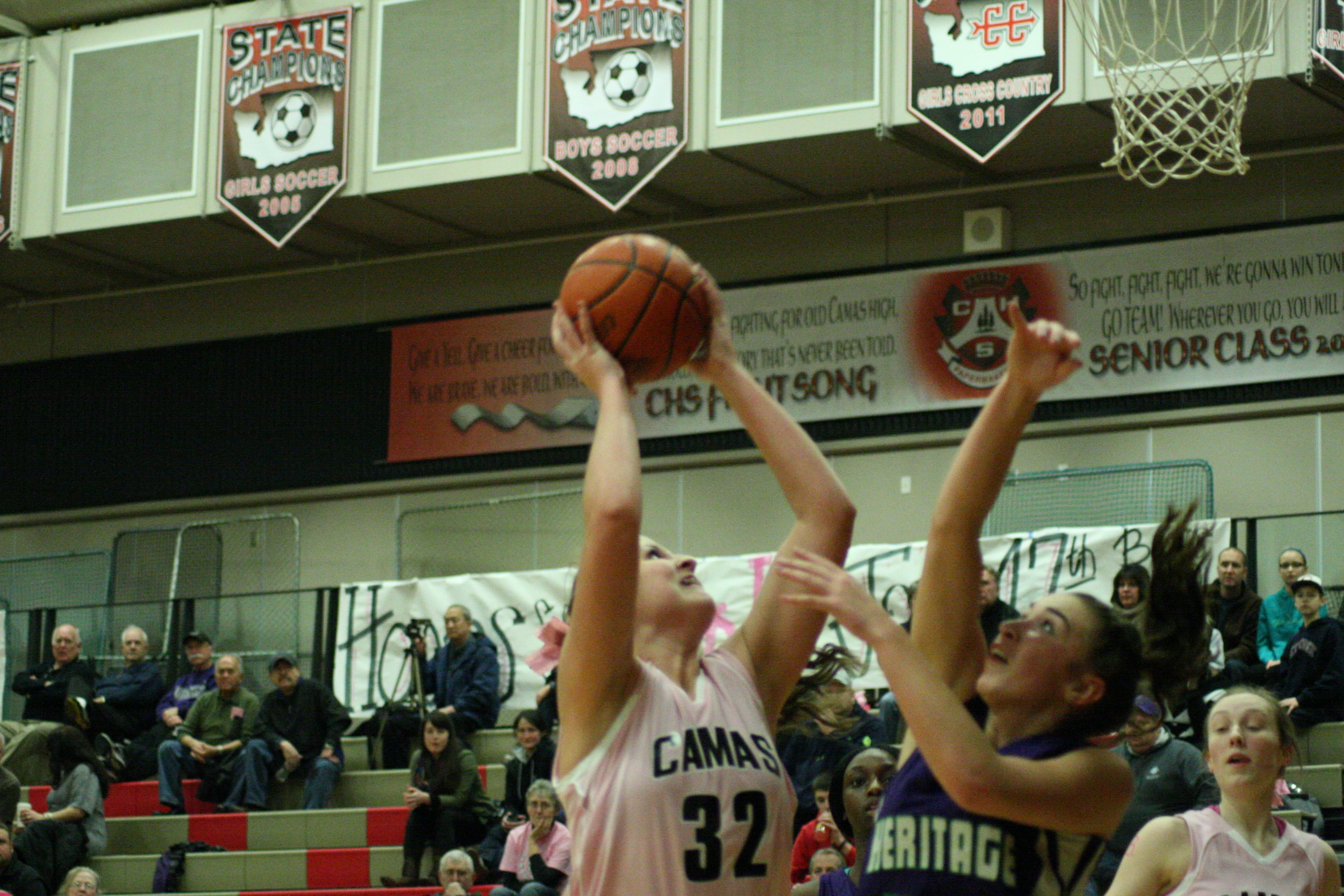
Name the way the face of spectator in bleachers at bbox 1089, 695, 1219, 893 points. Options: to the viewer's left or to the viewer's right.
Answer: to the viewer's left

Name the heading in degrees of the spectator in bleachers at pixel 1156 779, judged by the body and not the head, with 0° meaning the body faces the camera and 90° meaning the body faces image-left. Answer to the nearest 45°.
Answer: approximately 45°

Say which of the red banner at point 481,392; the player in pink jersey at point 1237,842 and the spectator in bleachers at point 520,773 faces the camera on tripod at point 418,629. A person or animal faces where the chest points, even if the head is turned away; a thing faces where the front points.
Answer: the red banner

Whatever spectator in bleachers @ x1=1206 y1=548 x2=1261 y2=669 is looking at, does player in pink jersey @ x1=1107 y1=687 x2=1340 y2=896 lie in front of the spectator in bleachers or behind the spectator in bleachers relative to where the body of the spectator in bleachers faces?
in front

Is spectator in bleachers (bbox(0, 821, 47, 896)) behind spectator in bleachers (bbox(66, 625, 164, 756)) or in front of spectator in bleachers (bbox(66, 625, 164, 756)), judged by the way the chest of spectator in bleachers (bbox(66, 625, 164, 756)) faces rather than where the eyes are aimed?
in front

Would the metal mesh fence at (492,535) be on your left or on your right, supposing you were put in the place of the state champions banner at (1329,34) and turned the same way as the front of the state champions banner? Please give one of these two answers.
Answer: on your right

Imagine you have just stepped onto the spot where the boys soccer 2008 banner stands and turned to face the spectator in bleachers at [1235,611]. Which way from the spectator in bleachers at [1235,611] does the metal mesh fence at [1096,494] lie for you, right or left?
left

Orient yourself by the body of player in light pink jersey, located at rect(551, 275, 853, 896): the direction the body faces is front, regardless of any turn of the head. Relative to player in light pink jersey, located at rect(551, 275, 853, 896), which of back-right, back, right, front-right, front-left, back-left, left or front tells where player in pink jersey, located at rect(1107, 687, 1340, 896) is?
left

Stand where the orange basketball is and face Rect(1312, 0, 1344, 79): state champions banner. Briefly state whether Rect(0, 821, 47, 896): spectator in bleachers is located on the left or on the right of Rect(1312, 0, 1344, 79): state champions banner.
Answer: left

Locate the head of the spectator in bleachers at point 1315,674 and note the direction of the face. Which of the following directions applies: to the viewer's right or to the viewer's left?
to the viewer's left

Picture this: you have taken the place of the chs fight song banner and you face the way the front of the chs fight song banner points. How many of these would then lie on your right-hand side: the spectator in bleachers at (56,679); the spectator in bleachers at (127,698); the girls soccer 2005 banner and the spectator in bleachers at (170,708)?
4
